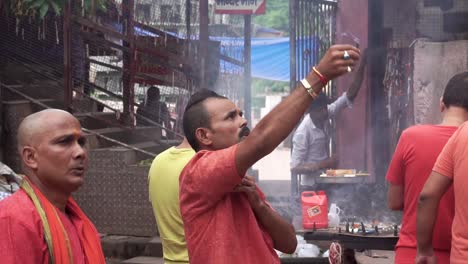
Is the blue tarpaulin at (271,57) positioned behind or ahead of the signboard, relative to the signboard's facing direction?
behind

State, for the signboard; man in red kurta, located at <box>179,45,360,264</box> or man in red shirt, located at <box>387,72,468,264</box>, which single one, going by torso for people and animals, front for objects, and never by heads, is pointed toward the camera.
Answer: the signboard

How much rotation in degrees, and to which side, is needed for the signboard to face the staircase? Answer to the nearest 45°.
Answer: approximately 45° to its right

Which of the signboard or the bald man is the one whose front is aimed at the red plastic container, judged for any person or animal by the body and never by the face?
the signboard

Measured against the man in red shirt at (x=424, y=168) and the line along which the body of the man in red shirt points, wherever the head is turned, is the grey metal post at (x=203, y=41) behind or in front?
in front

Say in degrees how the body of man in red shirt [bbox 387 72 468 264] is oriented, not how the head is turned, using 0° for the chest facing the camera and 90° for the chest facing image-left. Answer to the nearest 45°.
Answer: approximately 180°

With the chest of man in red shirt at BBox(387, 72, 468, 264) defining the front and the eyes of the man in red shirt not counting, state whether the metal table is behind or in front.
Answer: in front
